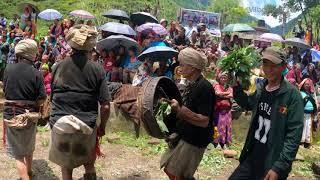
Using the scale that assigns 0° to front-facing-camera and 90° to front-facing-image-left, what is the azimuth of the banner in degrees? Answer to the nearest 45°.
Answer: approximately 0°

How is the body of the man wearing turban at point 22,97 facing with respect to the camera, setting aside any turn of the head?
away from the camera

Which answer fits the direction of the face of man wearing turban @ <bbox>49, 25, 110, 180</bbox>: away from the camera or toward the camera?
away from the camera

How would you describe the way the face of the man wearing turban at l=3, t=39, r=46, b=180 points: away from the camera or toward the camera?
away from the camera

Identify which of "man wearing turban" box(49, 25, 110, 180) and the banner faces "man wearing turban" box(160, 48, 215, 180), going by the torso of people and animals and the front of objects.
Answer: the banner

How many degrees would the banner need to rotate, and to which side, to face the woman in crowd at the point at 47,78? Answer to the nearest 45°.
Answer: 0° — it already faces them

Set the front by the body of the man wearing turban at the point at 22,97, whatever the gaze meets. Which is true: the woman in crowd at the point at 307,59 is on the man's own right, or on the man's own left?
on the man's own right

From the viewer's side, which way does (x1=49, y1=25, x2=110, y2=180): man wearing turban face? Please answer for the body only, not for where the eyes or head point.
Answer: away from the camera

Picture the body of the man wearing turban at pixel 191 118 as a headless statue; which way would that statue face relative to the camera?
to the viewer's left

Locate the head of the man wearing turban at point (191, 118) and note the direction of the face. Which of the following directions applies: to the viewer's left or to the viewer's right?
to the viewer's left

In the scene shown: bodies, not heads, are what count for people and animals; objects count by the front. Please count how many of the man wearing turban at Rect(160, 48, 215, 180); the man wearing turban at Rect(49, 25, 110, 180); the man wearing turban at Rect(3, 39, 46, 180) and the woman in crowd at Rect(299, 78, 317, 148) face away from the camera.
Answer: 2

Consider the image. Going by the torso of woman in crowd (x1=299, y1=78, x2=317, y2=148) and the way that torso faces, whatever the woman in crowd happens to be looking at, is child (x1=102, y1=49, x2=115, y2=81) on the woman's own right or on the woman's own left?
on the woman's own right
